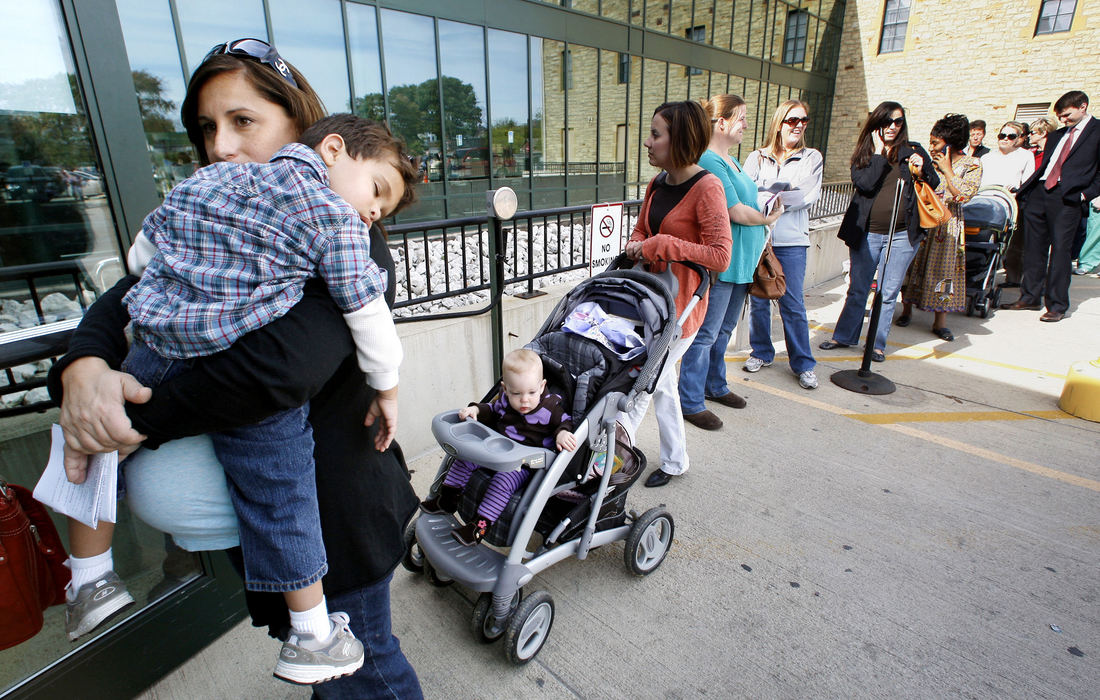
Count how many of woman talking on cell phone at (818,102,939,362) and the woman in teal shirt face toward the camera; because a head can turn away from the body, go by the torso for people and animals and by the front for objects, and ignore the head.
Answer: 1

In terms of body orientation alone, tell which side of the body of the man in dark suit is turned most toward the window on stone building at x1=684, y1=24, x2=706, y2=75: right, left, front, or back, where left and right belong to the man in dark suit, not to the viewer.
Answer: right

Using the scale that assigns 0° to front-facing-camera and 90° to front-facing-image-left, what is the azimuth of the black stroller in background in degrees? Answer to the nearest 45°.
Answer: approximately 45°

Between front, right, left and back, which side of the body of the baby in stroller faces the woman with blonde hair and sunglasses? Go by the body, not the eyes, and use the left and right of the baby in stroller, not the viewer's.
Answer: back

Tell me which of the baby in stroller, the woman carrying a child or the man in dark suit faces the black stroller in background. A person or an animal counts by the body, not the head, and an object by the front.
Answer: the man in dark suit

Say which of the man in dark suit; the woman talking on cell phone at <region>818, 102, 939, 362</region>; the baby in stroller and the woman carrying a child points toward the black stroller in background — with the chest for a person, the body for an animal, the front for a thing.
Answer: the man in dark suit

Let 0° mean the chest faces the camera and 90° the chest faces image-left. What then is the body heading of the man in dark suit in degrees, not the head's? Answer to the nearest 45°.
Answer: approximately 45°

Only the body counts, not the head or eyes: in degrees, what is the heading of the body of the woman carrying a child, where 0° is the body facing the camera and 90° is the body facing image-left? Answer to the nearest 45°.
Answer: approximately 45°

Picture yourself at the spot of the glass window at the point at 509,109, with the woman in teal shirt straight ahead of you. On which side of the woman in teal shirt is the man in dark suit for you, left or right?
left

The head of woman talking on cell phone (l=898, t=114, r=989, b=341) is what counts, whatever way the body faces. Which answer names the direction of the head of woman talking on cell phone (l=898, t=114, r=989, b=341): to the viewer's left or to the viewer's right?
to the viewer's left

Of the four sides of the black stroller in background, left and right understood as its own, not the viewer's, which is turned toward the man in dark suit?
back
